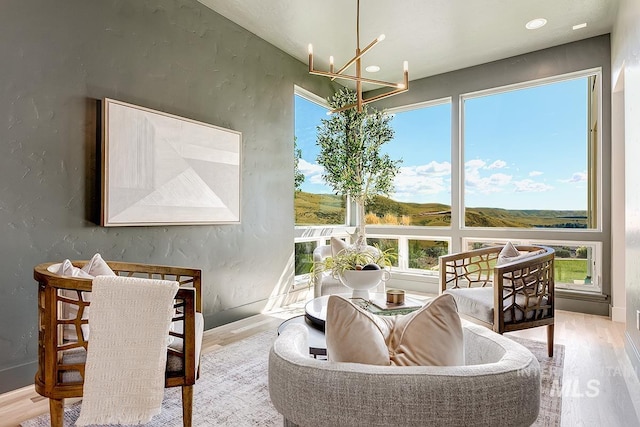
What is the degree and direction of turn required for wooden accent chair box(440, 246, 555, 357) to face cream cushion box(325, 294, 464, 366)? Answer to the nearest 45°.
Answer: approximately 45° to its left

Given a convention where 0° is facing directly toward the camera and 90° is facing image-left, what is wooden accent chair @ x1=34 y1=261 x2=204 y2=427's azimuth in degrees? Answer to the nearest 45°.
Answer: approximately 270°

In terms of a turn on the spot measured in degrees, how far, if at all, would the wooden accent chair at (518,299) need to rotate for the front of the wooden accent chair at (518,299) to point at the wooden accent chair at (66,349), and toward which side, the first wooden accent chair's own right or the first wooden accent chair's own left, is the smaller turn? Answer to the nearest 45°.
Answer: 0° — it already faces it

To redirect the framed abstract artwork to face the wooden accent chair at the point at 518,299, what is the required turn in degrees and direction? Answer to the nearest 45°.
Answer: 0° — it already faces it

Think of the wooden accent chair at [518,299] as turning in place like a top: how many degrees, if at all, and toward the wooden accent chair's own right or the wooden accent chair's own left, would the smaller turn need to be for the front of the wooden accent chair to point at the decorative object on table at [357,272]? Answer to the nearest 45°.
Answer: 0° — it already faces it

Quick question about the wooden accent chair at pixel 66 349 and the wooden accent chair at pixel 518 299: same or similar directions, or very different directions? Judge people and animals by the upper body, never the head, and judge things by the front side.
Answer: very different directions

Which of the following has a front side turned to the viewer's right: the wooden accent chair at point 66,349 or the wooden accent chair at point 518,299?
the wooden accent chair at point 66,349

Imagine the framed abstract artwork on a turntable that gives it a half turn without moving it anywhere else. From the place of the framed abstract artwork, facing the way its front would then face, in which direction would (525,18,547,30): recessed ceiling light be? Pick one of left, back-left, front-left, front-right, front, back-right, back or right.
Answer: back-right

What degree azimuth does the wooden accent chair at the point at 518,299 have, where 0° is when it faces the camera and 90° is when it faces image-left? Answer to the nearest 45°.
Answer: approximately 45°

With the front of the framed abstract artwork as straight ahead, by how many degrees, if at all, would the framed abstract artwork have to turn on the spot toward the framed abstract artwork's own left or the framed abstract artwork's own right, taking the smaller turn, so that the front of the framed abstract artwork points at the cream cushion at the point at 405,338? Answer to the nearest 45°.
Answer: approximately 45° to the framed abstract artwork's own right

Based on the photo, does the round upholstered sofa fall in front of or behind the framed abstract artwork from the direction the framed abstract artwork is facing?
in front

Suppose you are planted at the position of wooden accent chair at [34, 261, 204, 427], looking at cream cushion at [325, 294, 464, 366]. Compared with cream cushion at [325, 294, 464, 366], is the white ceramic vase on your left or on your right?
left
